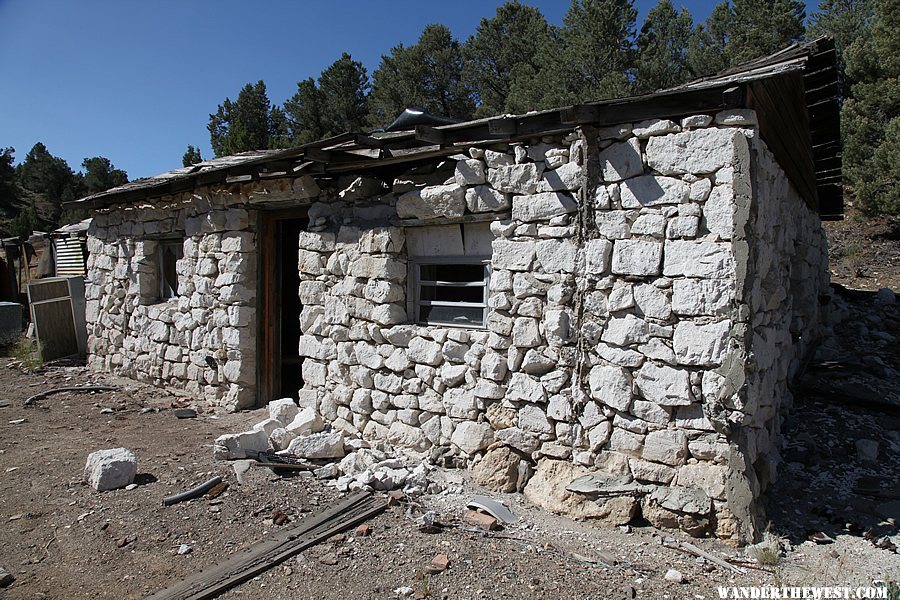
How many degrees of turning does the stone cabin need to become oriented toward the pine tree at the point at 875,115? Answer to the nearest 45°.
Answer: approximately 180°

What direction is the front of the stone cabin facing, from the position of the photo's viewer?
facing the viewer and to the left of the viewer

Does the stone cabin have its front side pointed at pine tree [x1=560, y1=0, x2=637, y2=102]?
no

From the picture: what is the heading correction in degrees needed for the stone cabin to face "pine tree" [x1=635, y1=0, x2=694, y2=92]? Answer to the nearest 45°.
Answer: approximately 135° to its right

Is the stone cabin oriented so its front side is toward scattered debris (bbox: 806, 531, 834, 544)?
no

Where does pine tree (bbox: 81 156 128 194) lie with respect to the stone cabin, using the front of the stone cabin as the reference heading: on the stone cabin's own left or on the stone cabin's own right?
on the stone cabin's own right

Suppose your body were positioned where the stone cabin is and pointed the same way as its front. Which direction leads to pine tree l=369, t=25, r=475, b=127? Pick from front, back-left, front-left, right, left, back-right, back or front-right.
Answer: back-right

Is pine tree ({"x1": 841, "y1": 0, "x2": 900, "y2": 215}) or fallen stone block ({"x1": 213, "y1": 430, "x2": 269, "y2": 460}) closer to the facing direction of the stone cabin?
the fallen stone block

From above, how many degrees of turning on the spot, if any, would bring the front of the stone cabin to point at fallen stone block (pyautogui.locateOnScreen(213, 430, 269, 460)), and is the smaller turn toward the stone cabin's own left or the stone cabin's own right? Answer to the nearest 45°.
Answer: approximately 45° to the stone cabin's own right

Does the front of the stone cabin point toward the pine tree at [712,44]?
no

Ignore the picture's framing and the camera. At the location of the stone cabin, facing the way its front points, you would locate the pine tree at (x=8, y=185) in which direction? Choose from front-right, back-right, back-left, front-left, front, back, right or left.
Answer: right

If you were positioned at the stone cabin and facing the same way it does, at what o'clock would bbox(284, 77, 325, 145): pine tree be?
The pine tree is roughly at 4 o'clock from the stone cabin.

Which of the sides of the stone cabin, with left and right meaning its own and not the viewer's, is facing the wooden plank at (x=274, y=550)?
front

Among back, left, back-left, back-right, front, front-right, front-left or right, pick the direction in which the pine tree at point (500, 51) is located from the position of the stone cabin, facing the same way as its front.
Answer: back-right

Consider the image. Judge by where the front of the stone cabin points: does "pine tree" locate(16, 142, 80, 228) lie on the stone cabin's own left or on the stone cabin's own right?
on the stone cabin's own right

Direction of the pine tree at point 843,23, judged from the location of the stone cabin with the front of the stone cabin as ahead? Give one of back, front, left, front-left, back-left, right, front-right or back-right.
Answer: back
